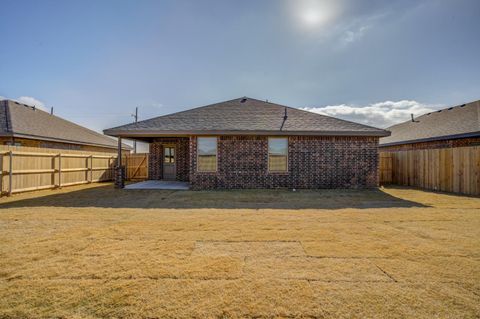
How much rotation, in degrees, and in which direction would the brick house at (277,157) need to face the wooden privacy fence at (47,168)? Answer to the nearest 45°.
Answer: approximately 90° to its left

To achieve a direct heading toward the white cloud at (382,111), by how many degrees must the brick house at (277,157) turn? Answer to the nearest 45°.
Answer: approximately 45° to its right

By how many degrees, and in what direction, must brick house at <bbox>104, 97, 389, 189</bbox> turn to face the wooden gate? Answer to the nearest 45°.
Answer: approximately 45° to its left

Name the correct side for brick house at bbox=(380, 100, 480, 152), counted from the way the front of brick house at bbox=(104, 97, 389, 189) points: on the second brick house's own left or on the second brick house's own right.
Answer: on the second brick house's own right

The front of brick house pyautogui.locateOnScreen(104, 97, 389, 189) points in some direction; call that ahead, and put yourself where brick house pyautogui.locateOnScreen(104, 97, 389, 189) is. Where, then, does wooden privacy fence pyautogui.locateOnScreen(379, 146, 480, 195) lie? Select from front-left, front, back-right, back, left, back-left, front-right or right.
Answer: right

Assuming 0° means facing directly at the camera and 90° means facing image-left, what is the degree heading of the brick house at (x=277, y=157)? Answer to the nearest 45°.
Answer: approximately 180°
